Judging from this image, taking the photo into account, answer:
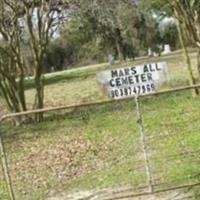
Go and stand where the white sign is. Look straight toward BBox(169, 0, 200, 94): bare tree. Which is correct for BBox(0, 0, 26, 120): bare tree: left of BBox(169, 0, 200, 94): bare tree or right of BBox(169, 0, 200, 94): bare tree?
left

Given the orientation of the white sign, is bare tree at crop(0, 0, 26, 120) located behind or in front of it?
behind

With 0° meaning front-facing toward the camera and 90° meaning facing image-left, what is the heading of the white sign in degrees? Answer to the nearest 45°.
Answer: approximately 0°

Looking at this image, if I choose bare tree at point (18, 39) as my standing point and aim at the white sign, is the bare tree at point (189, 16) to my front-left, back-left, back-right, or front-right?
front-left

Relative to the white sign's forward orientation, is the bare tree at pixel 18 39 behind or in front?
behind

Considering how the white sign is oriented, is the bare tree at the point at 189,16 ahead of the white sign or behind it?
behind
